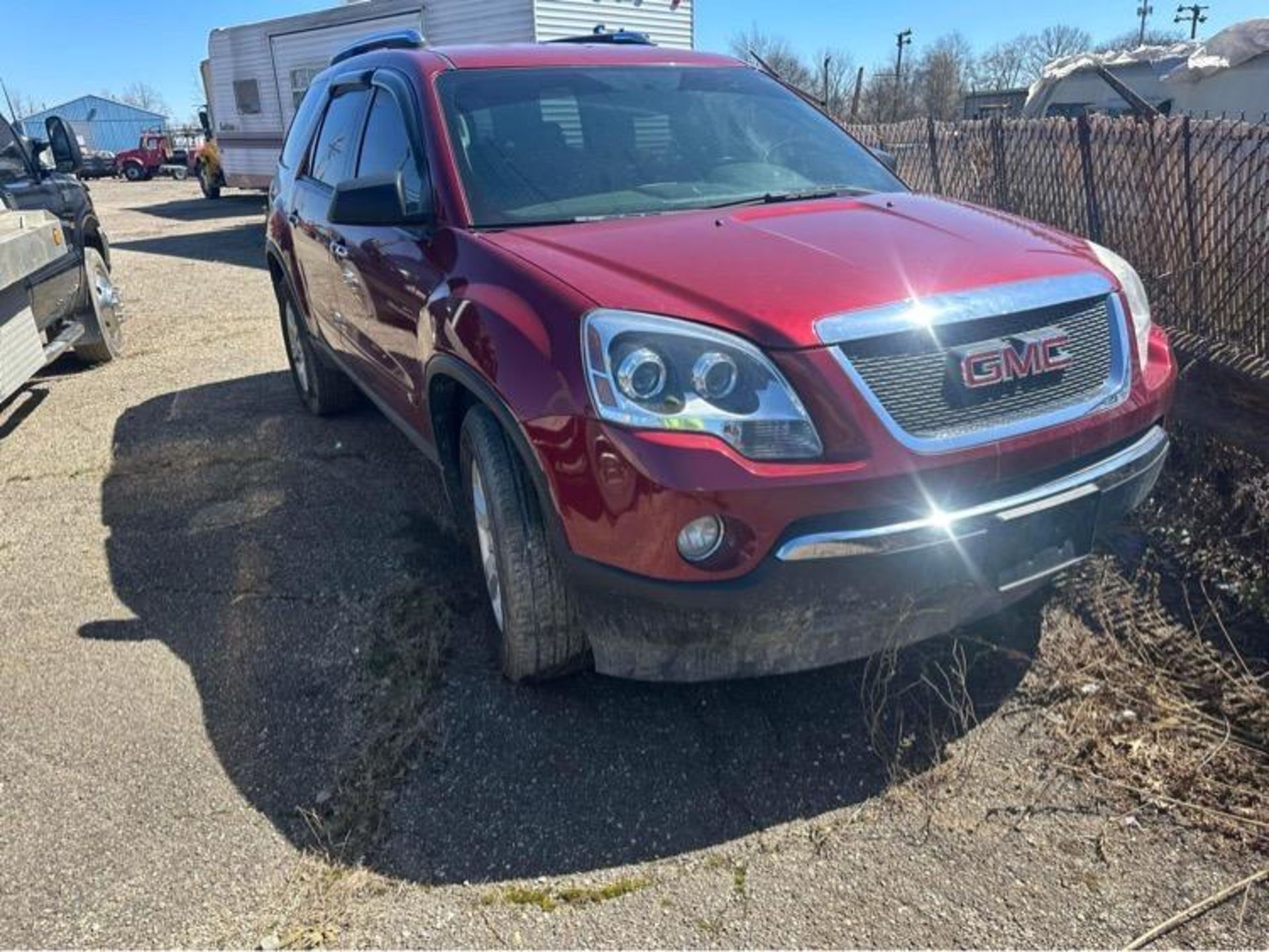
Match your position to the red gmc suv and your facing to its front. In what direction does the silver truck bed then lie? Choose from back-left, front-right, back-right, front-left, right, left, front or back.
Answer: back

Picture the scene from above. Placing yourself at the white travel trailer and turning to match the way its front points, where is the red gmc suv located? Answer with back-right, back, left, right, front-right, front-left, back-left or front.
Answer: back-left

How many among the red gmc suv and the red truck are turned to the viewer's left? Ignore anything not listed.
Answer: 1

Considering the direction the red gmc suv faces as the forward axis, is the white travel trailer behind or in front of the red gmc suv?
behind

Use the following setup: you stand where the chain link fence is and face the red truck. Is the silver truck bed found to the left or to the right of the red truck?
left

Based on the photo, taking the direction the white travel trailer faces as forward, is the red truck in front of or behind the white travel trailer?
in front

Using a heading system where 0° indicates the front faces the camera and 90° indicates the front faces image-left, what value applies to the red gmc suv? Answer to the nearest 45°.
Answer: approximately 315°

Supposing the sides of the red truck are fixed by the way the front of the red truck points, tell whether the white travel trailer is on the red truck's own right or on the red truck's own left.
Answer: on the red truck's own left

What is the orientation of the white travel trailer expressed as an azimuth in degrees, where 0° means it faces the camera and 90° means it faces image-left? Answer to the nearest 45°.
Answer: approximately 135°

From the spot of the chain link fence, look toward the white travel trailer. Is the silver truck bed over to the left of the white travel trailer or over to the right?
left

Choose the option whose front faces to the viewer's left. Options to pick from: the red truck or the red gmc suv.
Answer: the red truck

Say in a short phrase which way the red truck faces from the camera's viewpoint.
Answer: facing to the left of the viewer

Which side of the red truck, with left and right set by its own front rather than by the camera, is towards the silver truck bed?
left
